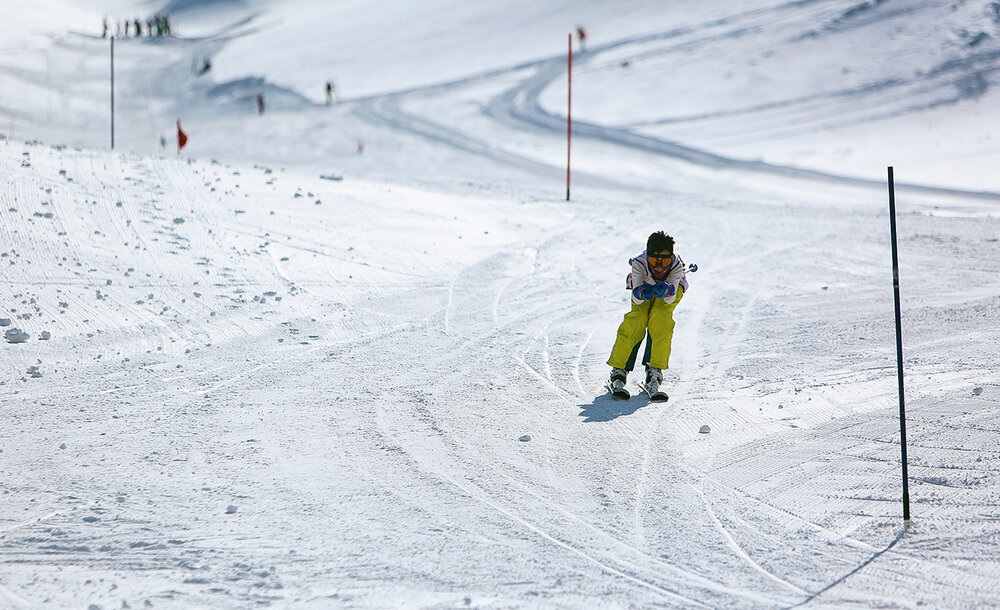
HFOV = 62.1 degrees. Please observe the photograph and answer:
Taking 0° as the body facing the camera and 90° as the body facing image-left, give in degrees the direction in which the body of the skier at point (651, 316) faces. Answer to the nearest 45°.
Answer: approximately 0°
